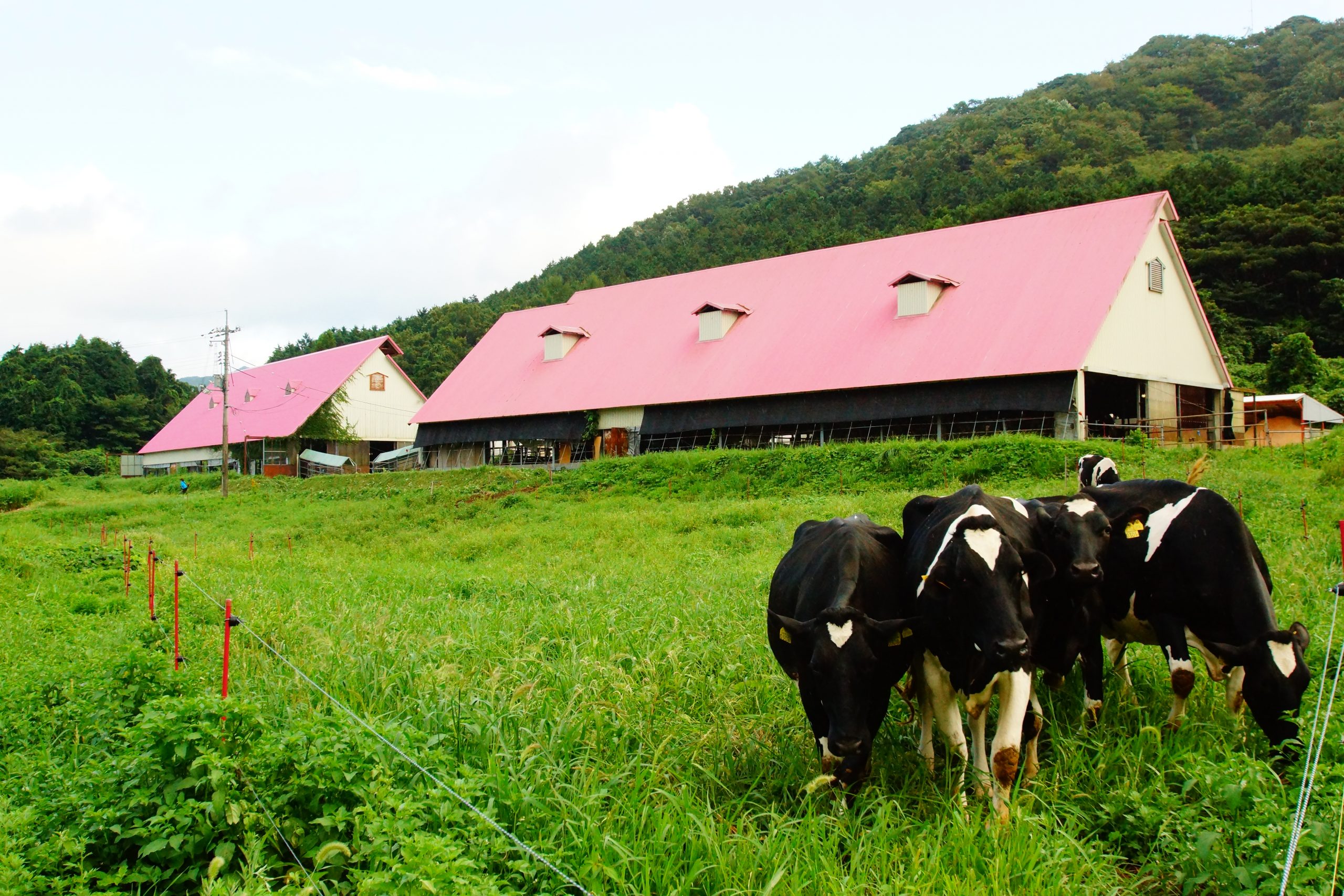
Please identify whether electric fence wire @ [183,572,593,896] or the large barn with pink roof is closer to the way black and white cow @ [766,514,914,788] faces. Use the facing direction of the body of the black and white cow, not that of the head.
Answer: the electric fence wire

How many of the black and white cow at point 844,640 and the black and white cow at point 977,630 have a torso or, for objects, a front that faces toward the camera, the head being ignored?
2

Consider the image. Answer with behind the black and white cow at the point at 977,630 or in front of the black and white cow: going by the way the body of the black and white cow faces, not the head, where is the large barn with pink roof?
behind

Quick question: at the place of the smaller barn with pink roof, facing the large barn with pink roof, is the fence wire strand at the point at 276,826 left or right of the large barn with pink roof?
right

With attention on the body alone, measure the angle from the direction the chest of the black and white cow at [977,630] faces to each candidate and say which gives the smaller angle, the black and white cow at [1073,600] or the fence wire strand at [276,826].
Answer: the fence wire strand

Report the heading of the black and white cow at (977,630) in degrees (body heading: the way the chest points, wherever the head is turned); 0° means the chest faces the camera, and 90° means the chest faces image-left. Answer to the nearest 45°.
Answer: approximately 0°

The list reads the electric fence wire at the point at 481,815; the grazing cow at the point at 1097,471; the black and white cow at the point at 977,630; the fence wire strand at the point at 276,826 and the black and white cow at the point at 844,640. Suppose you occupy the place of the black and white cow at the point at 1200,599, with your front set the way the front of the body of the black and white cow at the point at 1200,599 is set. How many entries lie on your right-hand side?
4

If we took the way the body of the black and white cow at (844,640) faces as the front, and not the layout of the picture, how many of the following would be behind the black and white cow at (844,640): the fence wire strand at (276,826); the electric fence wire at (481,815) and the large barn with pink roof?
1

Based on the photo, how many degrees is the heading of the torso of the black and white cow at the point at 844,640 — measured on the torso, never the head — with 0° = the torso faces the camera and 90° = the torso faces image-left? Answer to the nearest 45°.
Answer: approximately 0°

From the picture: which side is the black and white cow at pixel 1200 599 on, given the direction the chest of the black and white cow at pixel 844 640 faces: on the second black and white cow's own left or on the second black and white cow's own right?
on the second black and white cow's own left

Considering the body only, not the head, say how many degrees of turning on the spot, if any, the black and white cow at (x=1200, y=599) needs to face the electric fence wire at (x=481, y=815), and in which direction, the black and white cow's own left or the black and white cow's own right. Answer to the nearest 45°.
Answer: approximately 90° to the black and white cow's own right

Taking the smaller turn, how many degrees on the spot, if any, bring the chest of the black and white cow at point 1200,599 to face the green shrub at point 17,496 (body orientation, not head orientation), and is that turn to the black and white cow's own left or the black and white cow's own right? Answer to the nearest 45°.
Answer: approximately 135° to the black and white cow's own right

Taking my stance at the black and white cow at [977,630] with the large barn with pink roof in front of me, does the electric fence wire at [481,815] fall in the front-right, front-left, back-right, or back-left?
back-left

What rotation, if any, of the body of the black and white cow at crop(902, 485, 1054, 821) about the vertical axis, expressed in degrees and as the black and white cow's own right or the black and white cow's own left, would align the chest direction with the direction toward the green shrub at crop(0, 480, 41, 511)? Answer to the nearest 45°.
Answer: approximately 135° to the black and white cow's own right
